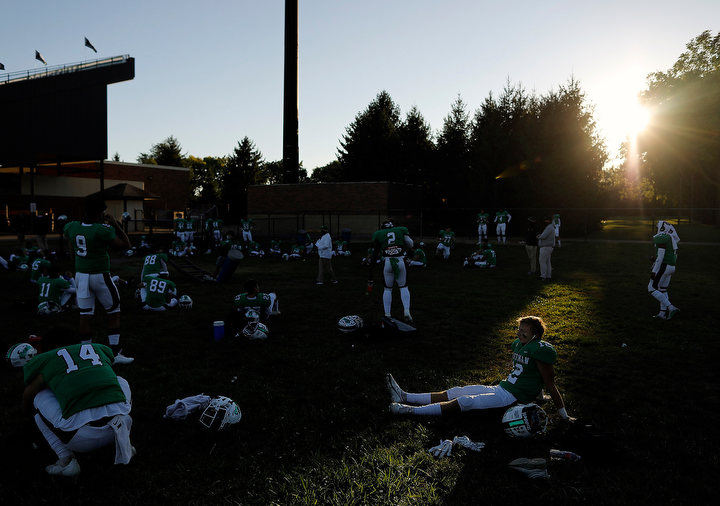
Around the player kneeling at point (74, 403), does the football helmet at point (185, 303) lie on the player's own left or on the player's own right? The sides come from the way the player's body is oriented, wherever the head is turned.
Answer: on the player's own right

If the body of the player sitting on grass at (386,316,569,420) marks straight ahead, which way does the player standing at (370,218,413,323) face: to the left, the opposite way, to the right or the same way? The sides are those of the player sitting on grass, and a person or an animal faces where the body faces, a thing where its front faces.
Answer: to the right

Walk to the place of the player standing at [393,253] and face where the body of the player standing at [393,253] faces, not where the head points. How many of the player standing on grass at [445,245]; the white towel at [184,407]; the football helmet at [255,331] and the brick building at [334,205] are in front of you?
2

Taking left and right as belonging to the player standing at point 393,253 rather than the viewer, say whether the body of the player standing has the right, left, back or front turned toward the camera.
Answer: back

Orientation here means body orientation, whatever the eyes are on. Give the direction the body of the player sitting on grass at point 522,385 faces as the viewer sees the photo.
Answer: to the viewer's left

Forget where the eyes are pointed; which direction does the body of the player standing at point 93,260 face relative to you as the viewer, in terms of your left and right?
facing away from the viewer and to the right of the viewer

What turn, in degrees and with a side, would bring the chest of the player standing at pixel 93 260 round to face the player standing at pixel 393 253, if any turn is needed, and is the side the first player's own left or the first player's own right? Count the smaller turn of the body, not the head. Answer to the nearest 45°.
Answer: approximately 45° to the first player's own right

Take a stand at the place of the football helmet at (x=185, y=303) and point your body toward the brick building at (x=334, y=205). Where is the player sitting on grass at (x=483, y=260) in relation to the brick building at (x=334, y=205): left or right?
right

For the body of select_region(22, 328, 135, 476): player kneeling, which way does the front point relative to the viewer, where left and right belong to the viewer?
facing away from the viewer and to the left of the viewer

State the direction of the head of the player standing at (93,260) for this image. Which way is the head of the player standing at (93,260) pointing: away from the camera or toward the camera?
away from the camera
